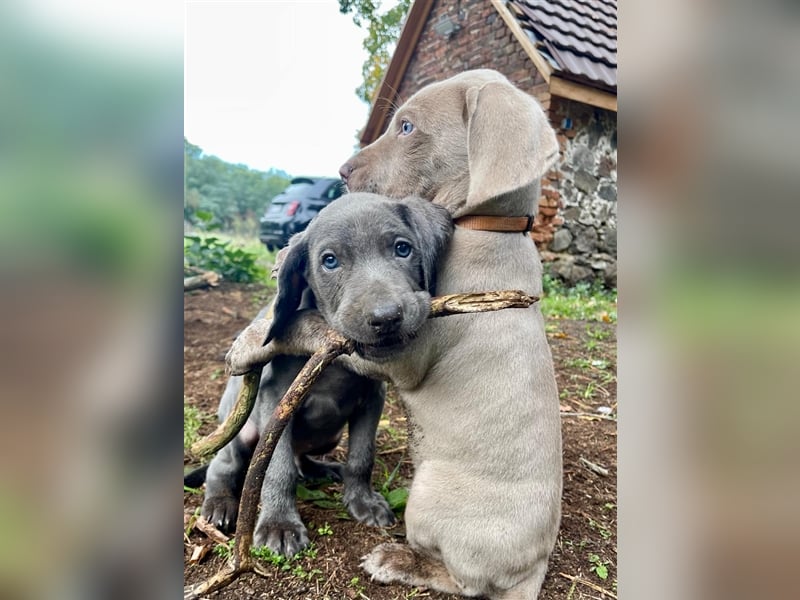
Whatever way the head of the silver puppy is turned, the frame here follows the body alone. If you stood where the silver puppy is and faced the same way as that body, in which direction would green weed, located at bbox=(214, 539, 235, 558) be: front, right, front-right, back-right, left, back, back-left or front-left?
front

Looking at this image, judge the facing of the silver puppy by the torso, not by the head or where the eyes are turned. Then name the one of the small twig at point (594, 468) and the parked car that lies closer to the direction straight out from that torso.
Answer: the parked car

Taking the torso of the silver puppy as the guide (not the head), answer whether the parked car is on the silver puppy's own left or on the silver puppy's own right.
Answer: on the silver puppy's own right

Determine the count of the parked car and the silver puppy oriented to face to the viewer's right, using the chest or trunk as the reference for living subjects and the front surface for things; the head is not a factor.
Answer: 0

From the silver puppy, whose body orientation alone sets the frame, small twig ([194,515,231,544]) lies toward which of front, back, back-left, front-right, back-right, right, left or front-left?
front

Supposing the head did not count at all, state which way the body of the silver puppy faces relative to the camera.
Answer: to the viewer's left

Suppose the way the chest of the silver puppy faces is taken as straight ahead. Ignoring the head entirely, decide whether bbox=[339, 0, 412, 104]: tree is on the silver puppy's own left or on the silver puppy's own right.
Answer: on the silver puppy's own right
